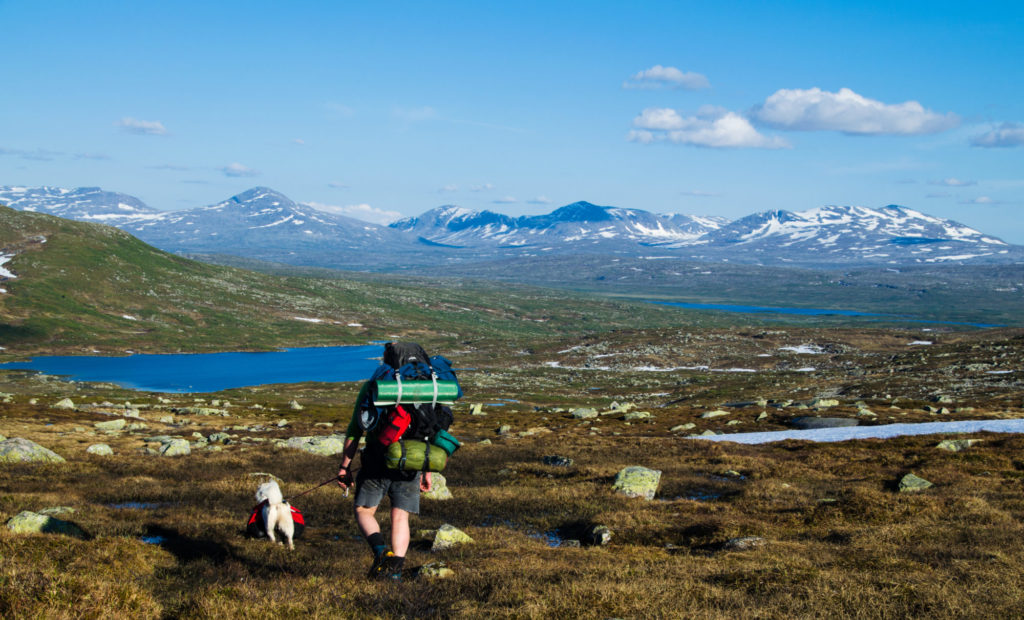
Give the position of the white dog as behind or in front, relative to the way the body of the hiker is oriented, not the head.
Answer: in front

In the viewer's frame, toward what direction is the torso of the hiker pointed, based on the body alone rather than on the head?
away from the camera

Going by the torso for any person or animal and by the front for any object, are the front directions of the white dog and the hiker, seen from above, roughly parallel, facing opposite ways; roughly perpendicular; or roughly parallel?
roughly parallel

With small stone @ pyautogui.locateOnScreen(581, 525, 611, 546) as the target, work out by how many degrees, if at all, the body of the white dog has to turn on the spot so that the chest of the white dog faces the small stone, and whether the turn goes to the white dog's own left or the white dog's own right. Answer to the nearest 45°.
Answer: approximately 90° to the white dog's own right

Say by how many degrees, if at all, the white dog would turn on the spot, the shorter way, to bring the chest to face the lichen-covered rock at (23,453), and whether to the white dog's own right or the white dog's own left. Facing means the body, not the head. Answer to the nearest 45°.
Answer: approximately 45° to the white dog's own left

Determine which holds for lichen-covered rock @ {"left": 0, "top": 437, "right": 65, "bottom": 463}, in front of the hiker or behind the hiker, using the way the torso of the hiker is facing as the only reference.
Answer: in front

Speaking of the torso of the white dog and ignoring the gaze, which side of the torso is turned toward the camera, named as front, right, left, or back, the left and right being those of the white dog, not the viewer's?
back

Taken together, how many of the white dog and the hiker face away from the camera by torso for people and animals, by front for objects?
2

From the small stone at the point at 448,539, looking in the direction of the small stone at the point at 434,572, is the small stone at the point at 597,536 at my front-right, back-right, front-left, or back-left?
back-left

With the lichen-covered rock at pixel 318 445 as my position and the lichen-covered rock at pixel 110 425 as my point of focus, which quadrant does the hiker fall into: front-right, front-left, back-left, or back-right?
back-left

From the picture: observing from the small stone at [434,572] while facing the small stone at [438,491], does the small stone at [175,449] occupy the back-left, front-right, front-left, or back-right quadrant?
front-left

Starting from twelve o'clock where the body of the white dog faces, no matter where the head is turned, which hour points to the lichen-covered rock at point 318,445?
The lichen-covered rock is roughly at 12 o'clock from the white dog.
